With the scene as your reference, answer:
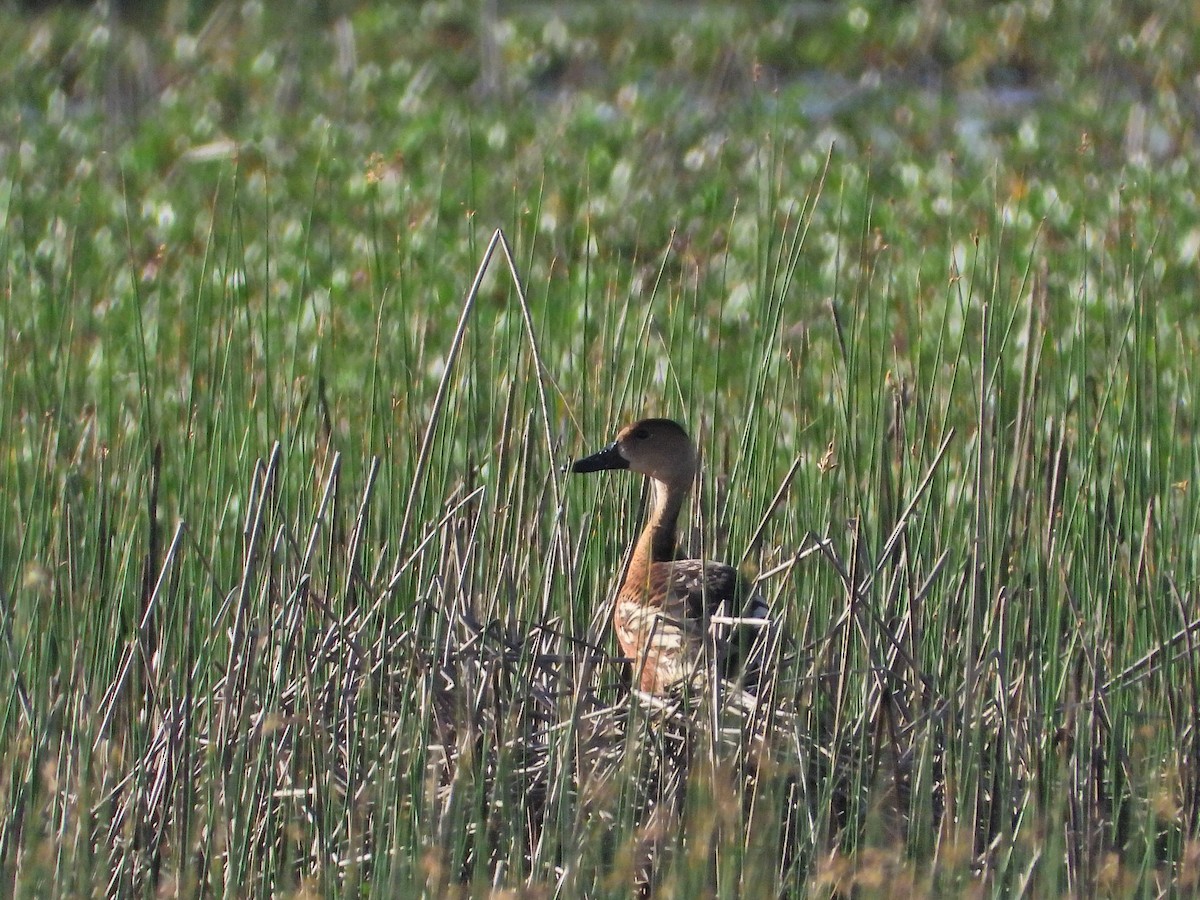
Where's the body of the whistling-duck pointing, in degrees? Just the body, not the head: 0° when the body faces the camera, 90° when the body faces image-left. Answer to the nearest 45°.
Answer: approximately 90°
